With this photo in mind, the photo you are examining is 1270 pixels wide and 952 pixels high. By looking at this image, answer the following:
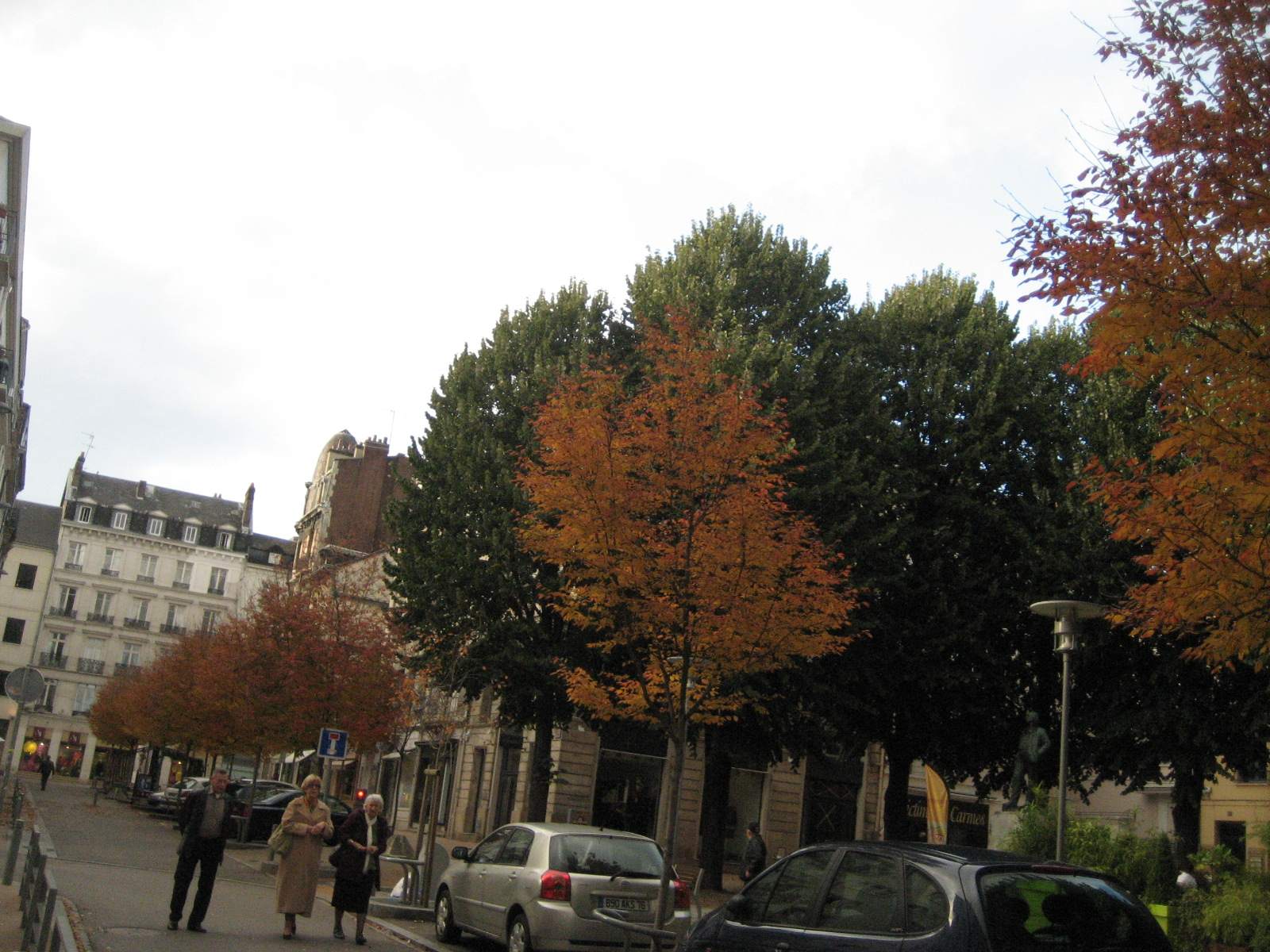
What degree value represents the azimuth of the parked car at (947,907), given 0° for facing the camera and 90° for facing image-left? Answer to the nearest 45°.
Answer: approximately 135°

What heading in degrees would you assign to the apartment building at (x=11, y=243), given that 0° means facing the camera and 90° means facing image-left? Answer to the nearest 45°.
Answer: approximately 270°

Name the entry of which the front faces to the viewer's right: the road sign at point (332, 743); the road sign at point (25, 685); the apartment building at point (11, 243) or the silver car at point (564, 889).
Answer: the apartment building

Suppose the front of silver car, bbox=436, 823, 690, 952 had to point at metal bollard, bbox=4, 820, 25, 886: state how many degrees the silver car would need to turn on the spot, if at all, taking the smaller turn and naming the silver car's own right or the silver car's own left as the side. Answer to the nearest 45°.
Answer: approximately 45° to the silver car's own left

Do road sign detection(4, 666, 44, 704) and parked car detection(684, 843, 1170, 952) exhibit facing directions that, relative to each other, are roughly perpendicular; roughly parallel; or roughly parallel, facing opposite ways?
roughly parallel

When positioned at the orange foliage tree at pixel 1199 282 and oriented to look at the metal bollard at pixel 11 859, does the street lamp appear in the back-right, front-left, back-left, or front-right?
front-right

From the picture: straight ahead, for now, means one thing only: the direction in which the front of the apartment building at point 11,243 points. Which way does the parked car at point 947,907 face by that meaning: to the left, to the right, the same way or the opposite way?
to the left

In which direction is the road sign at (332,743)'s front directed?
toward the camera

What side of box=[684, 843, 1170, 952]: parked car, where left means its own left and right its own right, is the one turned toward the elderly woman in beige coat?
front

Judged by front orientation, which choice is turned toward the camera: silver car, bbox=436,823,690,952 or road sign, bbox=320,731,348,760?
the road sign
